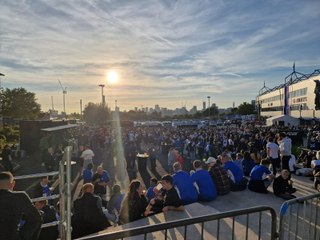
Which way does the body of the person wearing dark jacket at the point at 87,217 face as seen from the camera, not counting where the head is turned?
away from the camera

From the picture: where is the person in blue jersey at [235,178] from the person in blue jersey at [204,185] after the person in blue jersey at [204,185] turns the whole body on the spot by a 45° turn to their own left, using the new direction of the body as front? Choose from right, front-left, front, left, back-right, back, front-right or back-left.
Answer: back-right

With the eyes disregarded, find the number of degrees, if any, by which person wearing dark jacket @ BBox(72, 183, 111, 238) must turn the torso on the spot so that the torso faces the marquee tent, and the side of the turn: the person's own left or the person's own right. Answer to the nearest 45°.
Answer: approximately 45° to the person's own right

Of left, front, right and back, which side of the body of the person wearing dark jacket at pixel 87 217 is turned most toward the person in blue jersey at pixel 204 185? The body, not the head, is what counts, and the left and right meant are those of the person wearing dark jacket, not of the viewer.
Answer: right

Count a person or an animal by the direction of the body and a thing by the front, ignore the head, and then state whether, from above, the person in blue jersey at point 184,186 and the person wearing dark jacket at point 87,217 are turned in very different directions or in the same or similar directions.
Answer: same or similar directions

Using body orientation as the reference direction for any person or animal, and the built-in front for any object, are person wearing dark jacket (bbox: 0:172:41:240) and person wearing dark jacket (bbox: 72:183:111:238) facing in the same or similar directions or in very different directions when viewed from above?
same or similar directions

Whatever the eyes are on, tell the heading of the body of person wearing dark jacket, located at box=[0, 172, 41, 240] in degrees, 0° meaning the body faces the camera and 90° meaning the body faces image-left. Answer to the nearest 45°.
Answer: approximately 180°

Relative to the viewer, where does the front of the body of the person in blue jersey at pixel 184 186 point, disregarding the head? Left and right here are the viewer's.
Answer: facing away from the viewer and to the left of the viewer
